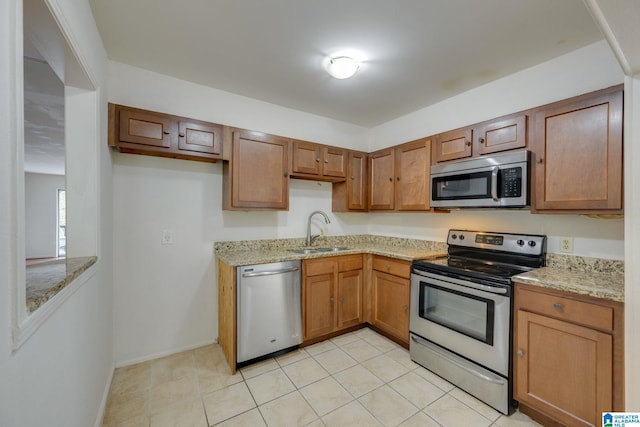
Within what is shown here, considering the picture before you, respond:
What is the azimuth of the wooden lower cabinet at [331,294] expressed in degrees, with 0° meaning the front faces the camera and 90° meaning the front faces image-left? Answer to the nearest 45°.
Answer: approximately 315°

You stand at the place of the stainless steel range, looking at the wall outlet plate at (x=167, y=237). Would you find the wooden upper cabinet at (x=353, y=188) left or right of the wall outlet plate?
right

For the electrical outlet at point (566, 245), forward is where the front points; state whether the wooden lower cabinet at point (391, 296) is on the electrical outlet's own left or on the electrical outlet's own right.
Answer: on the electrical outlet's own right

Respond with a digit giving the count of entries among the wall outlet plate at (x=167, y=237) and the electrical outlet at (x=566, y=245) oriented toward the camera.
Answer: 2

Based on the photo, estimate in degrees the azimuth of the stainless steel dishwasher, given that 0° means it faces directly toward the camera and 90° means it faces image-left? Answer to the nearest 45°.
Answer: approximately 315°
